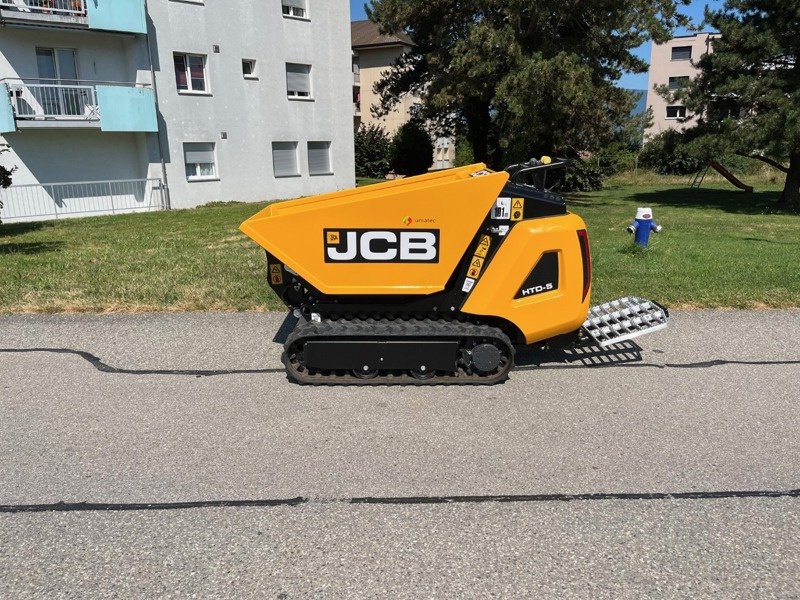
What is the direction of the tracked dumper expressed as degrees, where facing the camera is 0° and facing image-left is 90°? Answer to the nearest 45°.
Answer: approximately 90°

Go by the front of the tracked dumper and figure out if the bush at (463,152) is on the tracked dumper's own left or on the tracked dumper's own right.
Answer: on the tracked dumper's own right

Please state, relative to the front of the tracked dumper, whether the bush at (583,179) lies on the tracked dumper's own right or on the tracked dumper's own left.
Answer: on the tracked dumper's own right

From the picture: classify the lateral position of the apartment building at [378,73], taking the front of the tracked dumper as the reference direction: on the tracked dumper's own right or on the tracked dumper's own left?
on the tracked dumper's own right

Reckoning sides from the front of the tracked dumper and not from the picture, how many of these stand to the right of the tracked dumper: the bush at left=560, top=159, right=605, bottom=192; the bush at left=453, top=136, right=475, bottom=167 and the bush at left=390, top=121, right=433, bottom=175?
3

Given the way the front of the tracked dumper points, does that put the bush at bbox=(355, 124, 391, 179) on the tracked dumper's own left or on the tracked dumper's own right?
on the tracked dumper's own right

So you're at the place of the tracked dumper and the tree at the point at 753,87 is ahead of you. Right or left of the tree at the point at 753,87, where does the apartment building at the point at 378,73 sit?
left
